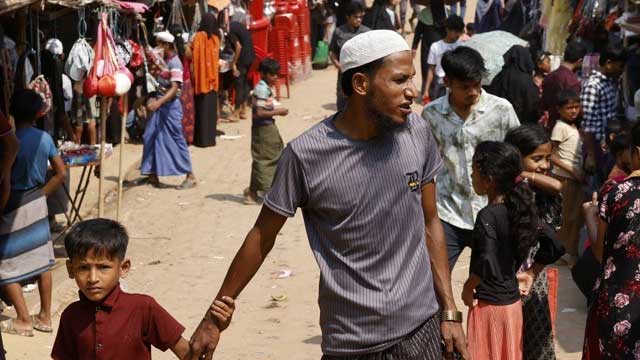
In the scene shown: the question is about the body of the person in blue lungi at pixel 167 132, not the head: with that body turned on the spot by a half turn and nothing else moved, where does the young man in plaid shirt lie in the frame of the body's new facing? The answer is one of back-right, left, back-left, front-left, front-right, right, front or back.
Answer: front-right

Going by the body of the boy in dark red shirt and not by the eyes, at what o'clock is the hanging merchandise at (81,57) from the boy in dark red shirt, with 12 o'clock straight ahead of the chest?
The hanging merchandise is roughly at 6 o'clock from the boy in dark red shirt.

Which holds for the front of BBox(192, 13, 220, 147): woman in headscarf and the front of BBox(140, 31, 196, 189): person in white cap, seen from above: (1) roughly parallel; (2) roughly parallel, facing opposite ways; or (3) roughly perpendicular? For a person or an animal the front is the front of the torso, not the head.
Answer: roughly perpendicular

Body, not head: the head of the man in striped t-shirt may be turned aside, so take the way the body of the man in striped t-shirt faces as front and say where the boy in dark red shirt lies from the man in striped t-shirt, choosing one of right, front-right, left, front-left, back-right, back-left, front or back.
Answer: back-right

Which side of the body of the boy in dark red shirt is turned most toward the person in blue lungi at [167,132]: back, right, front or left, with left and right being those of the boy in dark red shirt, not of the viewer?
back

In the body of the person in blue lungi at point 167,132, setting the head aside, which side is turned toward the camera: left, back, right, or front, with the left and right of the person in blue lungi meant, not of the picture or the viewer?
left
